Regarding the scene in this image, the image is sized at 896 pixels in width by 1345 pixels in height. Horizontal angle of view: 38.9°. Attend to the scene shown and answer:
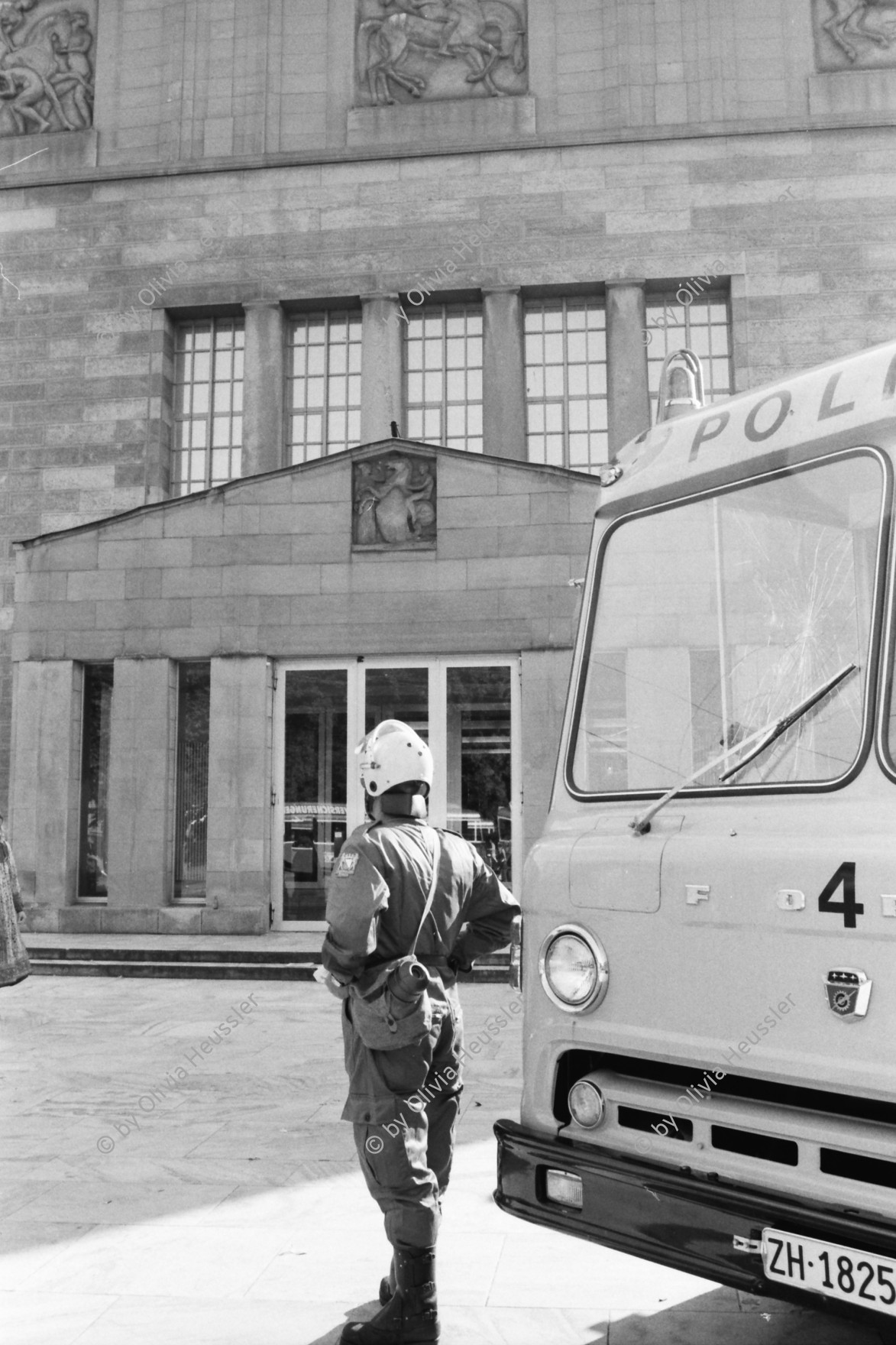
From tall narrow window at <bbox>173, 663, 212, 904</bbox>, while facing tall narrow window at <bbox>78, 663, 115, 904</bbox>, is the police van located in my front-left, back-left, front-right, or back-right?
back-left

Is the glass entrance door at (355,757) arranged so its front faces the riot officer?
yes

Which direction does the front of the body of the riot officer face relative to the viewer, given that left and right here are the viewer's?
facing away from the viewer and to the left of the viewer

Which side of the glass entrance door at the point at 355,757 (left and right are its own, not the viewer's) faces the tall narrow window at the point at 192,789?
right

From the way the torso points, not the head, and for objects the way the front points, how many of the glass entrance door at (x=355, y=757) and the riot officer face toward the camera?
1

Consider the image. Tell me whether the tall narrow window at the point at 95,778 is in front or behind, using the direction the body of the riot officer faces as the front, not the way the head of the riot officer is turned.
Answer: in front

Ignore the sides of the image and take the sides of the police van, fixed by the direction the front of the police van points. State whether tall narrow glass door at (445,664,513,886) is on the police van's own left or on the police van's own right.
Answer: on the police van's own right

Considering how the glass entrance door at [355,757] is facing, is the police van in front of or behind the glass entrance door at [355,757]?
in front

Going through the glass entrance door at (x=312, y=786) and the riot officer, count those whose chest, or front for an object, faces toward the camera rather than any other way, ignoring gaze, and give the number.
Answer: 1

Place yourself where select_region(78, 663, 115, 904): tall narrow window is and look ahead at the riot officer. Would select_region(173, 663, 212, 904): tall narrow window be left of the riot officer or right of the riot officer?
left

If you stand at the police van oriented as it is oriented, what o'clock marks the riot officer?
The riot officer is roughly at 2 o'clock from the police van.

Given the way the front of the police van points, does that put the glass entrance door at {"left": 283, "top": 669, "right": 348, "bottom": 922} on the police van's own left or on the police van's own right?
on the police van's own right

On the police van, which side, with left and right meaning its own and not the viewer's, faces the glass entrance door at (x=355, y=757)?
right

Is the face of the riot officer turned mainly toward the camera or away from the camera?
away from the camera
